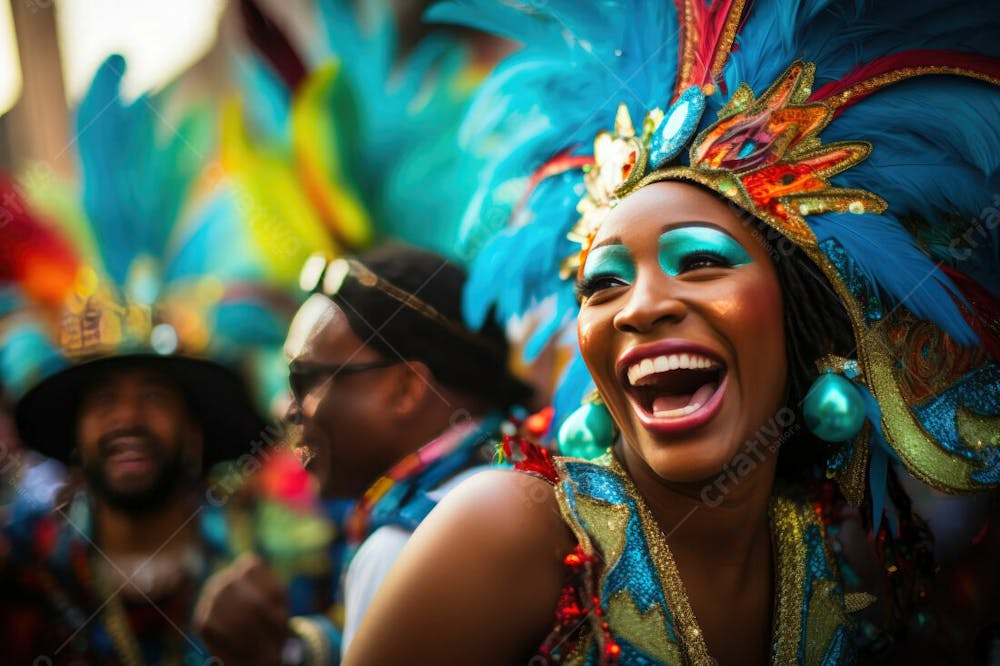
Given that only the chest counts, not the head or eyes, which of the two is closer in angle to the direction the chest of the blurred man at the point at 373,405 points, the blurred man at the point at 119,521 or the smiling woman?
the blurred man

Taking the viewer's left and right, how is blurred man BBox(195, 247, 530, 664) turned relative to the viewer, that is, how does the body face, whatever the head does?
facing to the left of the viewer

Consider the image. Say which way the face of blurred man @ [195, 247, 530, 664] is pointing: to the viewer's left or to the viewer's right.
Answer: to the viewer's left

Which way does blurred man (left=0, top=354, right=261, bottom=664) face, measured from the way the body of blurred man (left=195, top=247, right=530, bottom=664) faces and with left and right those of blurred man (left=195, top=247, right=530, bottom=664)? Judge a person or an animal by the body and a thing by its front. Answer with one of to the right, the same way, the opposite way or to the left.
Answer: to the left

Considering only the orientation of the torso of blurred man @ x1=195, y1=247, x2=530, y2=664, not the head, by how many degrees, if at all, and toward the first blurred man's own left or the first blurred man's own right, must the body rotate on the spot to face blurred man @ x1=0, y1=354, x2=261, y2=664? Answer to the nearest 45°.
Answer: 0° — they already face them

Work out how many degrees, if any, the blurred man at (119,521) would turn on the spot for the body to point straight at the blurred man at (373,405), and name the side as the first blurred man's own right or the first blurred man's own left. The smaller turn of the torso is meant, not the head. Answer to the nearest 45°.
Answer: approximately 45° to the first blurred man's own left

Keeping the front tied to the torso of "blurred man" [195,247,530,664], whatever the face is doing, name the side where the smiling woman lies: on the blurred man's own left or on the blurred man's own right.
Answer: on the blurred man's own left

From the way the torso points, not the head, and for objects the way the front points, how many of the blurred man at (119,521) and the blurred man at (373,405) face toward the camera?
1
